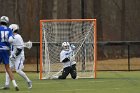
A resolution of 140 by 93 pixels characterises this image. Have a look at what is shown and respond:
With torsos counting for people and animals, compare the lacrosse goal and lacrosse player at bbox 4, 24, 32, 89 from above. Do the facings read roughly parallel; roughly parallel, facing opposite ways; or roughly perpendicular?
roughly perpendicular

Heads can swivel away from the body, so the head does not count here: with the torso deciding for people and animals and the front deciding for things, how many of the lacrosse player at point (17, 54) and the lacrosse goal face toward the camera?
1

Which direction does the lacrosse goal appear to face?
toward the camera
